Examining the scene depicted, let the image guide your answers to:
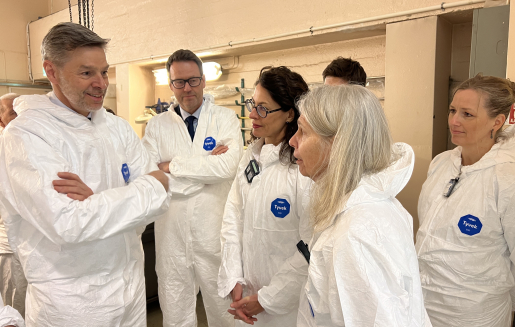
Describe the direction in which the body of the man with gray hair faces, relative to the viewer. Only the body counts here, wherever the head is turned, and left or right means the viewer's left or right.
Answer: facing the viewer and to the right of the viewer

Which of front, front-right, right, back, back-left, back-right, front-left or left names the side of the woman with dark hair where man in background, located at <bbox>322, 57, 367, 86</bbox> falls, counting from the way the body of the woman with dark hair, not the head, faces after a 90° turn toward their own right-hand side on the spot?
right

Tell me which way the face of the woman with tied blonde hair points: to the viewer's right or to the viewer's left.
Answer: to the viewer's left

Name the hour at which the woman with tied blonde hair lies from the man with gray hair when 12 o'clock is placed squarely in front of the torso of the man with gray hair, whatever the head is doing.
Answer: The woman with tied blonde hair is roughly at 11 o'clock from the man with gray hair.

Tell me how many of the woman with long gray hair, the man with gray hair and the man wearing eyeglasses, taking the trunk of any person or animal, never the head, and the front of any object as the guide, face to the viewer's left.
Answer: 1

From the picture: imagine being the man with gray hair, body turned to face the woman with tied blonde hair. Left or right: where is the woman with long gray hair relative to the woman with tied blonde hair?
right

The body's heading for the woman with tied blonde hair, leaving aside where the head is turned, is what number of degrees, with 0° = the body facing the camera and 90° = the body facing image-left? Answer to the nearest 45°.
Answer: approximately 45°

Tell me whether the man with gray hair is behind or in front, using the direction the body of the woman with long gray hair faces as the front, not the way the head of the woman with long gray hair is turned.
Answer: in front

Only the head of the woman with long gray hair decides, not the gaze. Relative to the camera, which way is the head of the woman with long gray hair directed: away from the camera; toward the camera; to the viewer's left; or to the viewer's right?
to the viewer's left

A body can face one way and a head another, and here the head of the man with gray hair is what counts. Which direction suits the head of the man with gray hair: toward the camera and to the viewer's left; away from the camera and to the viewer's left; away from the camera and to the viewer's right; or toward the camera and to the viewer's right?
toward the camera and to the viewer's right

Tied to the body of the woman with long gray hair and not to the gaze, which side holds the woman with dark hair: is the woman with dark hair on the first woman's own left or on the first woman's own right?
on the first woman's own right

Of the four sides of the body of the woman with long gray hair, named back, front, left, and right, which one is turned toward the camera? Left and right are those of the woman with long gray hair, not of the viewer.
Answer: left

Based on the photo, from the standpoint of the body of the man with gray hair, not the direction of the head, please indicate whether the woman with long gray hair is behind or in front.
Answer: in front
